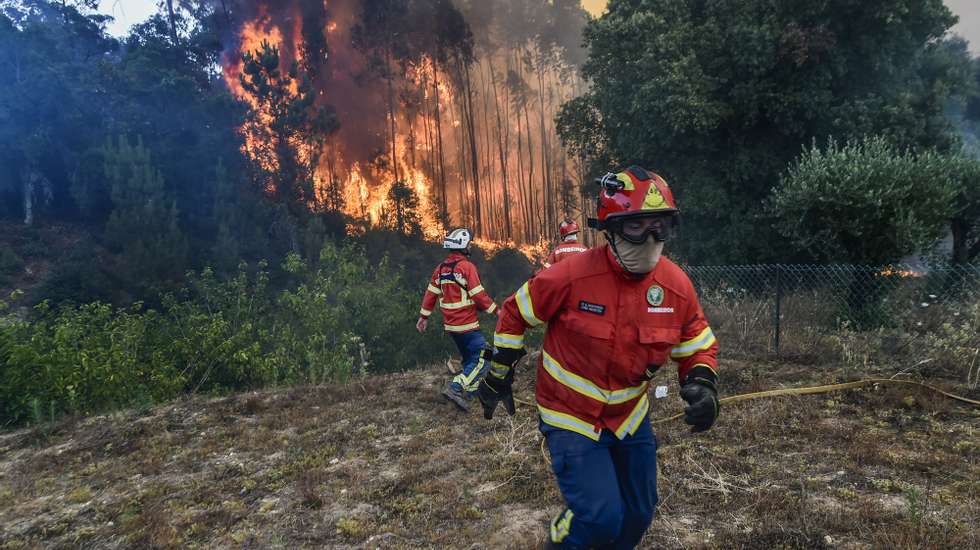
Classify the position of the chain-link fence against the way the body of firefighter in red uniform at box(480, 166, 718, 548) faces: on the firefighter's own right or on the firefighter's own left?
on the firefighter's own left

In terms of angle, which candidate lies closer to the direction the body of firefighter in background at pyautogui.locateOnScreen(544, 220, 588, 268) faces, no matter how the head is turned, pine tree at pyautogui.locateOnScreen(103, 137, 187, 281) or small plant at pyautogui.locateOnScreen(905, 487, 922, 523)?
the pine tree

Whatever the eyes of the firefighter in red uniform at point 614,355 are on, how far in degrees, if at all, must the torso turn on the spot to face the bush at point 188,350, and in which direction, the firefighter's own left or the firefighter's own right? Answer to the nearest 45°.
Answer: approximately 180°

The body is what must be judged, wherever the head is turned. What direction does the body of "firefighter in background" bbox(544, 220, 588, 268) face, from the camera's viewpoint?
away from the camera

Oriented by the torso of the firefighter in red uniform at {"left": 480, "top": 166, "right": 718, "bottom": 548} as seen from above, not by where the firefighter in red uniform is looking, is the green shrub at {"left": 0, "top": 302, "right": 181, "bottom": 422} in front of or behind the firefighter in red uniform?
behind

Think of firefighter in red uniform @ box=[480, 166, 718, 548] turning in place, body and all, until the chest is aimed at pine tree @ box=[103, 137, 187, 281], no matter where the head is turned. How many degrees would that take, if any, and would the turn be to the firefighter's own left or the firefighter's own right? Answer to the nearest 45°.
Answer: approximately 180°

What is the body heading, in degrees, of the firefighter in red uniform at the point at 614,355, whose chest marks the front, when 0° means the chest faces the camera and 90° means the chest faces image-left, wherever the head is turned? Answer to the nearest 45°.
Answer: approximately 315°

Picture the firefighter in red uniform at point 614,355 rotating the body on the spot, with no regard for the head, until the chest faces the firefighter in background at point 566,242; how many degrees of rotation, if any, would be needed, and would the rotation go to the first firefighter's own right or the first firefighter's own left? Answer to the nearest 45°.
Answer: approximately 135° to the first firefighter's own left

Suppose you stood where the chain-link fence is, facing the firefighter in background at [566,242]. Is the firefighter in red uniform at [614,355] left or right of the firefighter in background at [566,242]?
left
